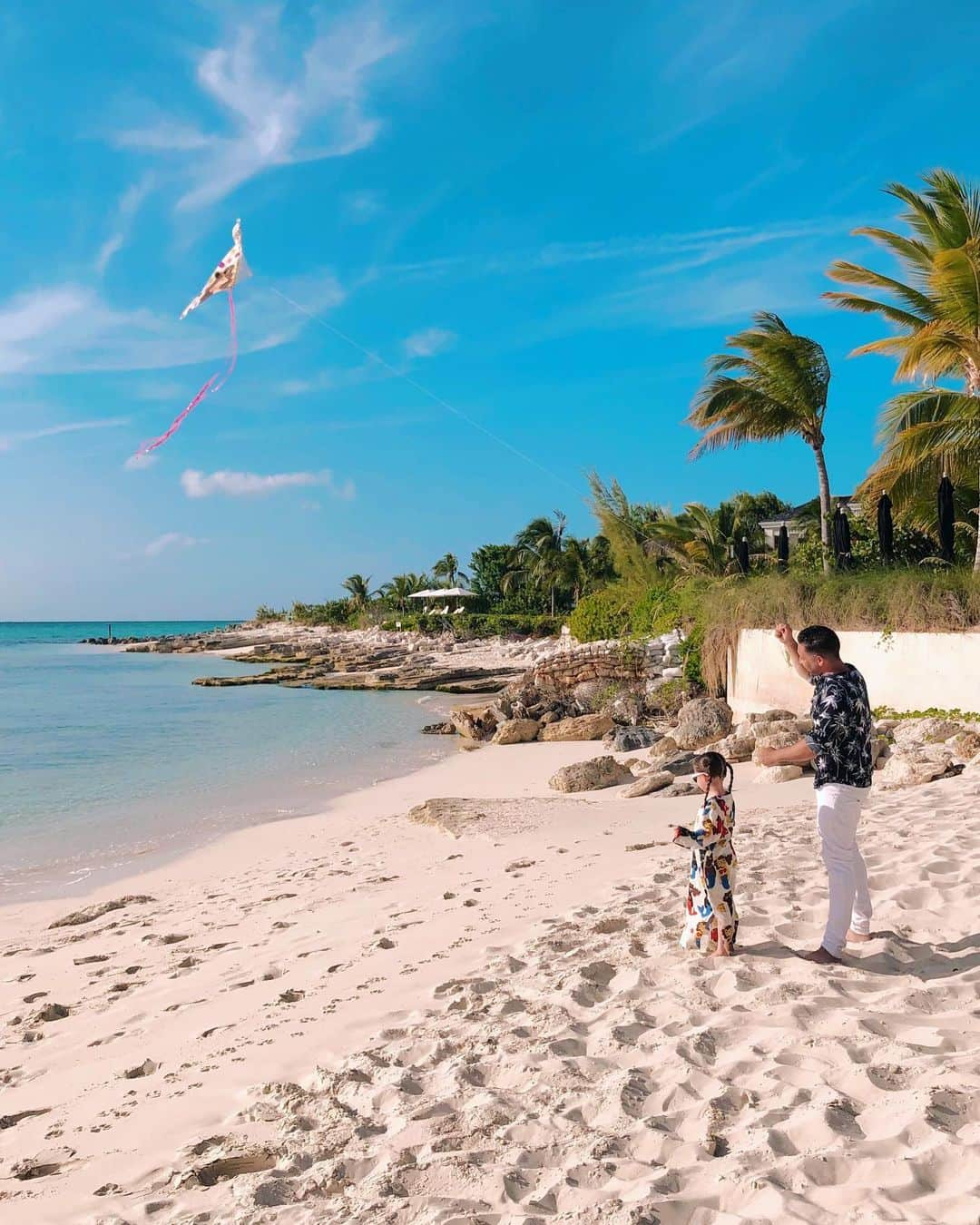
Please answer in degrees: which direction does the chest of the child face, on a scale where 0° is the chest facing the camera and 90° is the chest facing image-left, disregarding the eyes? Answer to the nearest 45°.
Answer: approximately 90°

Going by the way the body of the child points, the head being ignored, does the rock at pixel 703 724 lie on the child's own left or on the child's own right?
on the child's own right

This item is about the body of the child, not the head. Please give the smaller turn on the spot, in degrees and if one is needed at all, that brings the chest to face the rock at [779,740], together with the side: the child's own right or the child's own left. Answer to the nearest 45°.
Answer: approximately 90° to the child's own right

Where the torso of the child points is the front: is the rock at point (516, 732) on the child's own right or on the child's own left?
on the child's own right

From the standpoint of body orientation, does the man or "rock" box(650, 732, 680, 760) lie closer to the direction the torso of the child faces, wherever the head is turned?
the rock

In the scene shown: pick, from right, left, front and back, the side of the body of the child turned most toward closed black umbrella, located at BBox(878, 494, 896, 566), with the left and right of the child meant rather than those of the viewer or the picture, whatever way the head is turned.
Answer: right

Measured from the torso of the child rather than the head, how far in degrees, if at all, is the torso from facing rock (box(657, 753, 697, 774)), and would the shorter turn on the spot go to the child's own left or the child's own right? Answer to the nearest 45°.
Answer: approximately 90° to the child's own right

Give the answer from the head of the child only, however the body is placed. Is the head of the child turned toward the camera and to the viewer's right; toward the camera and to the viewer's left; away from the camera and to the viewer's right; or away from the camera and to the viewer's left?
away from the camera and to the viewer's left

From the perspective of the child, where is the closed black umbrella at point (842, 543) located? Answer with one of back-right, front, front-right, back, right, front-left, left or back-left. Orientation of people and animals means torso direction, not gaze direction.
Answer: right

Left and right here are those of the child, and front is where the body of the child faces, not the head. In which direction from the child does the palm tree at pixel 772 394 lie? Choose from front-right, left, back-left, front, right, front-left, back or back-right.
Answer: right

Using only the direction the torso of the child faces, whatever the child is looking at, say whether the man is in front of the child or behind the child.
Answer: behind

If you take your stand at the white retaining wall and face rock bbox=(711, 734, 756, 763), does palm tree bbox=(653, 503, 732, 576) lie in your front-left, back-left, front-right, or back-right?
back-right

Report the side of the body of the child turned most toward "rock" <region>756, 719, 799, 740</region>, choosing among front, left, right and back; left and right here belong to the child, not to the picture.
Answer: right

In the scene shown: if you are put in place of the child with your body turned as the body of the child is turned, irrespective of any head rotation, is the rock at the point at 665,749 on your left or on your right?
on your right
